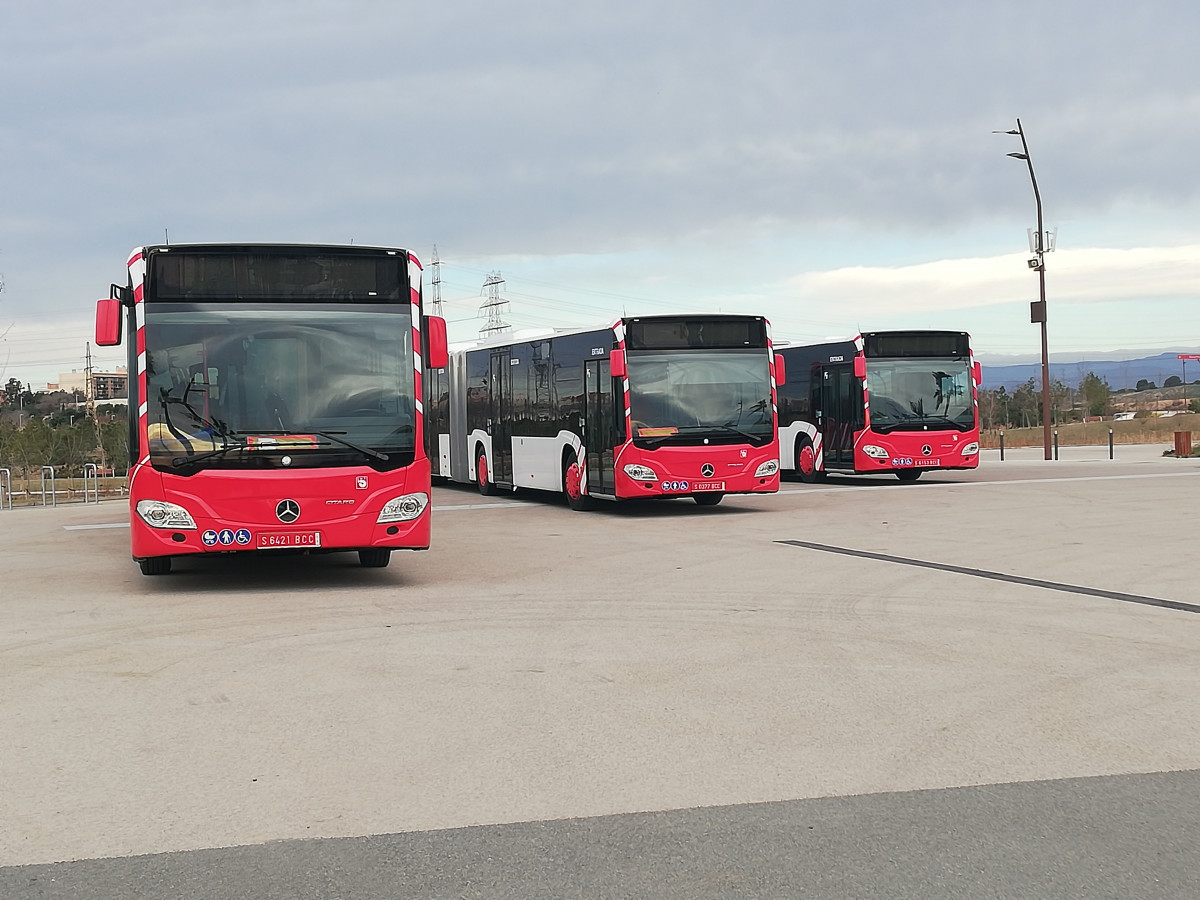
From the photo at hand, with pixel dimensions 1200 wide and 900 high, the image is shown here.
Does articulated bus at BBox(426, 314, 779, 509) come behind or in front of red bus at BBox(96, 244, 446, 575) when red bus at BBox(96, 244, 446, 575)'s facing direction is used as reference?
behind

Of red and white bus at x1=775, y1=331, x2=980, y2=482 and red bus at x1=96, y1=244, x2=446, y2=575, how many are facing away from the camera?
0

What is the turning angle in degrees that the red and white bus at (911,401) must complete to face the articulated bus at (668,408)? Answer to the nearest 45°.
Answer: approximately 90° to its right

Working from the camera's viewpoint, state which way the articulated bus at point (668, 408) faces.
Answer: facing the viewer and to the right of the viewer

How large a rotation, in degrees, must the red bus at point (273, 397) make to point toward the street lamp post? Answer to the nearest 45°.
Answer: approximately 135° to its left

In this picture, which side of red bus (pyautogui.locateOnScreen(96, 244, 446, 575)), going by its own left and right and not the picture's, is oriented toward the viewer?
front

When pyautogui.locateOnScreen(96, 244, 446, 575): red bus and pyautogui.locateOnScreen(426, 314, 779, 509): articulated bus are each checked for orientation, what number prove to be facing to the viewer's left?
0

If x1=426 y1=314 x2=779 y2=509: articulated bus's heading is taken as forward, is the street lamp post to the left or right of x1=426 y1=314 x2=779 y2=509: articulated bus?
on its left

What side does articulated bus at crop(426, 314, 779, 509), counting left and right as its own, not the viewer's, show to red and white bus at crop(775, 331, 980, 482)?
left

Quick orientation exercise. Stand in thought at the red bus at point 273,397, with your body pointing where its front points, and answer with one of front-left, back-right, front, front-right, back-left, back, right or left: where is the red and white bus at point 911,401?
back-left

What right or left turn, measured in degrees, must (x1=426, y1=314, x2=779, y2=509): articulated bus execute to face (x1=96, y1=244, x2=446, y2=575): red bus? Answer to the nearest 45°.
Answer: approximately 90° to its right

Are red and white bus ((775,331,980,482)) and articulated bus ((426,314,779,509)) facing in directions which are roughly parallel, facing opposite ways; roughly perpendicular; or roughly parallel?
roughly parallel
